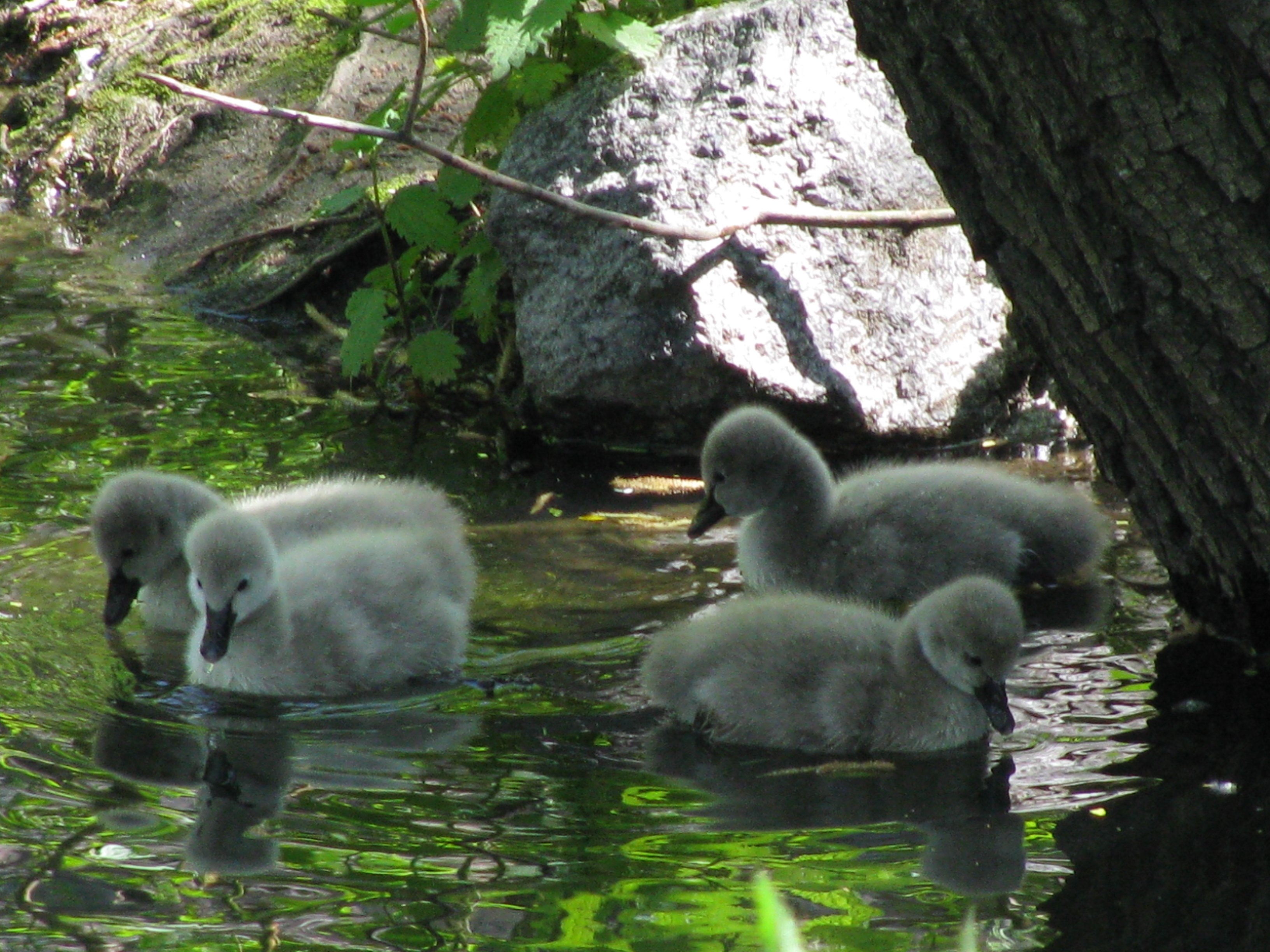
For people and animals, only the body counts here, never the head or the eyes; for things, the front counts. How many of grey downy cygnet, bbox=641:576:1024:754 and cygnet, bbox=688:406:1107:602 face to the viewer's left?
1

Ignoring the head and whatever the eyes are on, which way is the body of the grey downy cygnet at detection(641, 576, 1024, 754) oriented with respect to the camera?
to the viewer's right

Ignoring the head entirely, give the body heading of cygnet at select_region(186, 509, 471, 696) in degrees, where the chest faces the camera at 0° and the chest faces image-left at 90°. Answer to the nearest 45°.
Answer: approximately 45°

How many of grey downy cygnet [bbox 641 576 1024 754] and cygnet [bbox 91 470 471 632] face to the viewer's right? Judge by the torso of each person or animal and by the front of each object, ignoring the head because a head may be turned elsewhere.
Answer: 1

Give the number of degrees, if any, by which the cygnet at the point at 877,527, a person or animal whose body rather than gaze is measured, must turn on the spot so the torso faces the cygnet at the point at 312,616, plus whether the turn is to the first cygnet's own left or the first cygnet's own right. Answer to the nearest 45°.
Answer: approximately 45° to the first cygnet's own left

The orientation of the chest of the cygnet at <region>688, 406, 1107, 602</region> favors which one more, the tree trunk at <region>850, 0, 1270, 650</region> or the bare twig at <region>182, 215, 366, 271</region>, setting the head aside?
the bare twig

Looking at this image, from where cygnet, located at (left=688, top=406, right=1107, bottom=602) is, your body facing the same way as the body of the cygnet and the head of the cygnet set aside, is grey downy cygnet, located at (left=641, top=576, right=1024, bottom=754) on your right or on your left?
on your left

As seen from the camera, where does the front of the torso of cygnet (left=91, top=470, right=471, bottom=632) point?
to the viewer's left

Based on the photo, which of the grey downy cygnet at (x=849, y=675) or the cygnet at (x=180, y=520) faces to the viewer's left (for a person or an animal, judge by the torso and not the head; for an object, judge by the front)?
the cygnet

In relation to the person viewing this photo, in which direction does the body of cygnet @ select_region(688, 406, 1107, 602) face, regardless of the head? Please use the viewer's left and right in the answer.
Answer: facing to the left of the viewer

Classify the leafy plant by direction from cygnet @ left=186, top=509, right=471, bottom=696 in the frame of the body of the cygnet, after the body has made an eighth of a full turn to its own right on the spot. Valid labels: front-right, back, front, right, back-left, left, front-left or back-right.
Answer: right

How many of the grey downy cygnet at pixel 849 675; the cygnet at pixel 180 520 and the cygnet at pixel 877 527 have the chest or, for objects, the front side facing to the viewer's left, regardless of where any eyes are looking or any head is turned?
2
